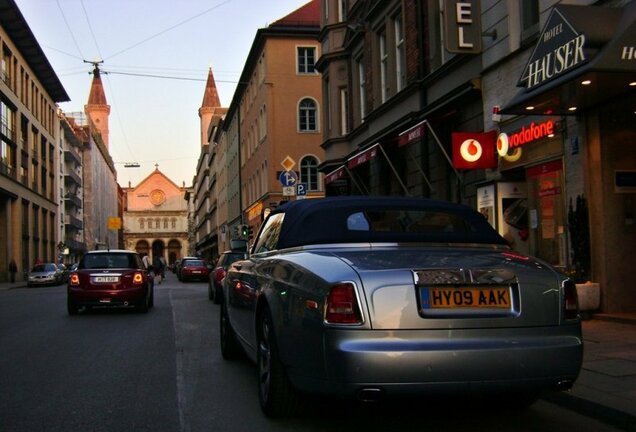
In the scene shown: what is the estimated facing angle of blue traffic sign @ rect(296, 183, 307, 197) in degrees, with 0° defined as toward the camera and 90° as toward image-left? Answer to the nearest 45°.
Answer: approximately 0°

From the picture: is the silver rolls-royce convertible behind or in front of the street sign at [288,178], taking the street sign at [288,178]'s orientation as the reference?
in front

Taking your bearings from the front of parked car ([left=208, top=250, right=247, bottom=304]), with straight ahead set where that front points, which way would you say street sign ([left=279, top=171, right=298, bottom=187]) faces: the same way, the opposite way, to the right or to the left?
the opposite way

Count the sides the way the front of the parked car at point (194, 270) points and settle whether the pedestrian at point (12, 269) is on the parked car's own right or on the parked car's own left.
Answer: on the parked car's own left

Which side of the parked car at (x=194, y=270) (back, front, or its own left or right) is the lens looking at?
back

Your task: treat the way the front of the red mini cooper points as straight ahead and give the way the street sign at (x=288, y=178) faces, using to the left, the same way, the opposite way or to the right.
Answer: the opposite way

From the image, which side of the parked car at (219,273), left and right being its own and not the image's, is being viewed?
back

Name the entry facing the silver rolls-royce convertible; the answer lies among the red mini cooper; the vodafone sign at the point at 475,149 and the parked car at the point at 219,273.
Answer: the vodafone sign

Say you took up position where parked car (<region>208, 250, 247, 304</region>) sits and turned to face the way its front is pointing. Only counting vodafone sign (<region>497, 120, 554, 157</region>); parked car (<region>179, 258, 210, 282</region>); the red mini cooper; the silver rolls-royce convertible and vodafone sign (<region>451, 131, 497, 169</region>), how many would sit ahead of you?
1

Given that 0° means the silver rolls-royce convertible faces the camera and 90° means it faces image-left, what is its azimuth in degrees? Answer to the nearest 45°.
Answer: approximately 135°

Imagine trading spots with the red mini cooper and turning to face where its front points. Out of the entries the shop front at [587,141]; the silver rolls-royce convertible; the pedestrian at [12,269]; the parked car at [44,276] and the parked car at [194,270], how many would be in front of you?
3

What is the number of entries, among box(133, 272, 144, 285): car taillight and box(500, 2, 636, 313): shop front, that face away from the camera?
0

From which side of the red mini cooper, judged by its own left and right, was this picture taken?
back

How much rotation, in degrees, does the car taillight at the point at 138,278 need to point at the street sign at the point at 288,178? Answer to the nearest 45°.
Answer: approximately 135° to its left

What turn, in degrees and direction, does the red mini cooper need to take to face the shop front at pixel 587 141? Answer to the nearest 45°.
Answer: approximately 135° to its right

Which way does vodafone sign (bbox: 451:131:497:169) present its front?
toward the camera

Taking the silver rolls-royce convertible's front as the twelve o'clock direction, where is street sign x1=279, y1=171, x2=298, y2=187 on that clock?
The street sign is roughly at 1 o'clock from the silver rolls-royce convertible.

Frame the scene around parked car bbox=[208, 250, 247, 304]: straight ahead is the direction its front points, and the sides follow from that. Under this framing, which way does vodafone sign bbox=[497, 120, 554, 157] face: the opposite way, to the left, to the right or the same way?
to the left

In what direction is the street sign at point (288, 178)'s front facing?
toward the camera
